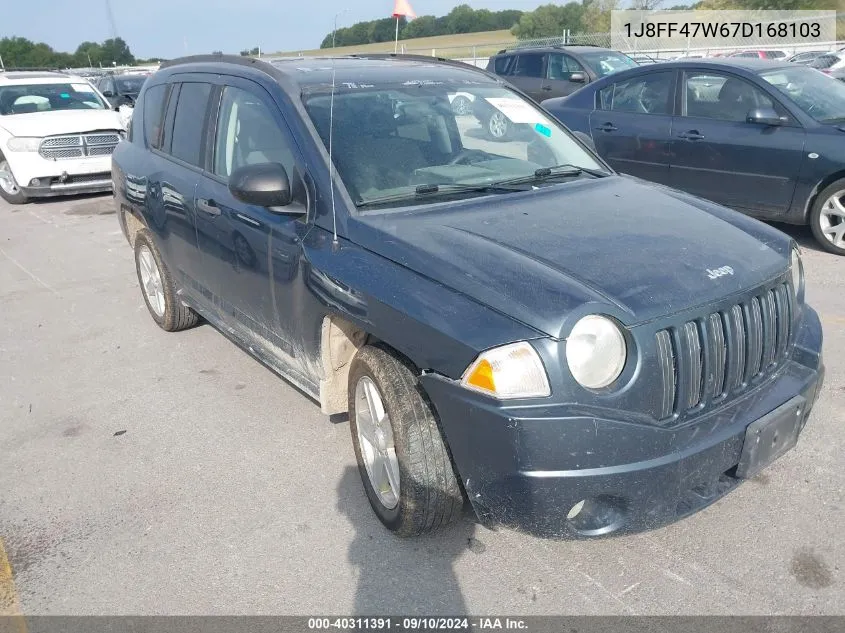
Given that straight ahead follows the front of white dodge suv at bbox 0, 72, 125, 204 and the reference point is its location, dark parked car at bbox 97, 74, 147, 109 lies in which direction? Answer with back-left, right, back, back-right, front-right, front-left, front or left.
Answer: back-left

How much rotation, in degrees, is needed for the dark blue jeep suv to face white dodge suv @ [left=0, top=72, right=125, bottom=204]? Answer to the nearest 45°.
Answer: approximately 180°

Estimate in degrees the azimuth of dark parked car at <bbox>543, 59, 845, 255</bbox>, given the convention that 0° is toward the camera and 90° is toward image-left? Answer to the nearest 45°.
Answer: approximately 315°

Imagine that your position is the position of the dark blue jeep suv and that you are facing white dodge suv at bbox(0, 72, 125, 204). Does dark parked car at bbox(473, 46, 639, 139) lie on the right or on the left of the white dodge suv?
right

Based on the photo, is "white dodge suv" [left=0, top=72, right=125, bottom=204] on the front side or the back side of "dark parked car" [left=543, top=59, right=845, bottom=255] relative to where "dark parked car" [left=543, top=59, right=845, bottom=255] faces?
on the back side

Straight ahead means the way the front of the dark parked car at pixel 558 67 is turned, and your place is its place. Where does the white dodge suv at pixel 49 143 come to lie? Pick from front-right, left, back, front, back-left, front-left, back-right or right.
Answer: right

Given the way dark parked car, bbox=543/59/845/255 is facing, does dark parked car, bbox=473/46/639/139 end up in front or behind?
behind
